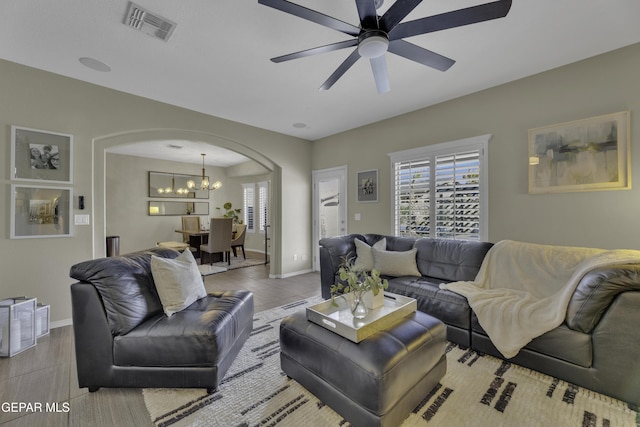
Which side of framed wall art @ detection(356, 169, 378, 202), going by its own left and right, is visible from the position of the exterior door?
right

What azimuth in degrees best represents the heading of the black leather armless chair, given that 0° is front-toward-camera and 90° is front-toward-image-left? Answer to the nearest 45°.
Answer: approximately 270°

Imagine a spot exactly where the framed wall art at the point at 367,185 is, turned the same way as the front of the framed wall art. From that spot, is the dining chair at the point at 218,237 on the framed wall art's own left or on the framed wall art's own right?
on the framed wall art's own right

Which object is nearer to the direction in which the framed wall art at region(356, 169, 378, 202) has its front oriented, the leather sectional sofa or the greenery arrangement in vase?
the greenery arrangement in vase

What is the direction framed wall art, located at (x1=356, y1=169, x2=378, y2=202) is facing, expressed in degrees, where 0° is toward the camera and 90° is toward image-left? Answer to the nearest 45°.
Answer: approximately 45°

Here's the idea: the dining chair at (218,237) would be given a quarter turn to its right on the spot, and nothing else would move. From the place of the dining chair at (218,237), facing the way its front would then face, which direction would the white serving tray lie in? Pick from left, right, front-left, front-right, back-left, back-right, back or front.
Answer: back-right

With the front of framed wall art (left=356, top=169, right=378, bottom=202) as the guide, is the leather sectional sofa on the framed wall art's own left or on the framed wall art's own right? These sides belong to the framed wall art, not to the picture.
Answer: on the framed wall art's own left

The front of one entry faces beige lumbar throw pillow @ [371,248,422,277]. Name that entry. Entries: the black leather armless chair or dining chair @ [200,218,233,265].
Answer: the black leather armless chair
